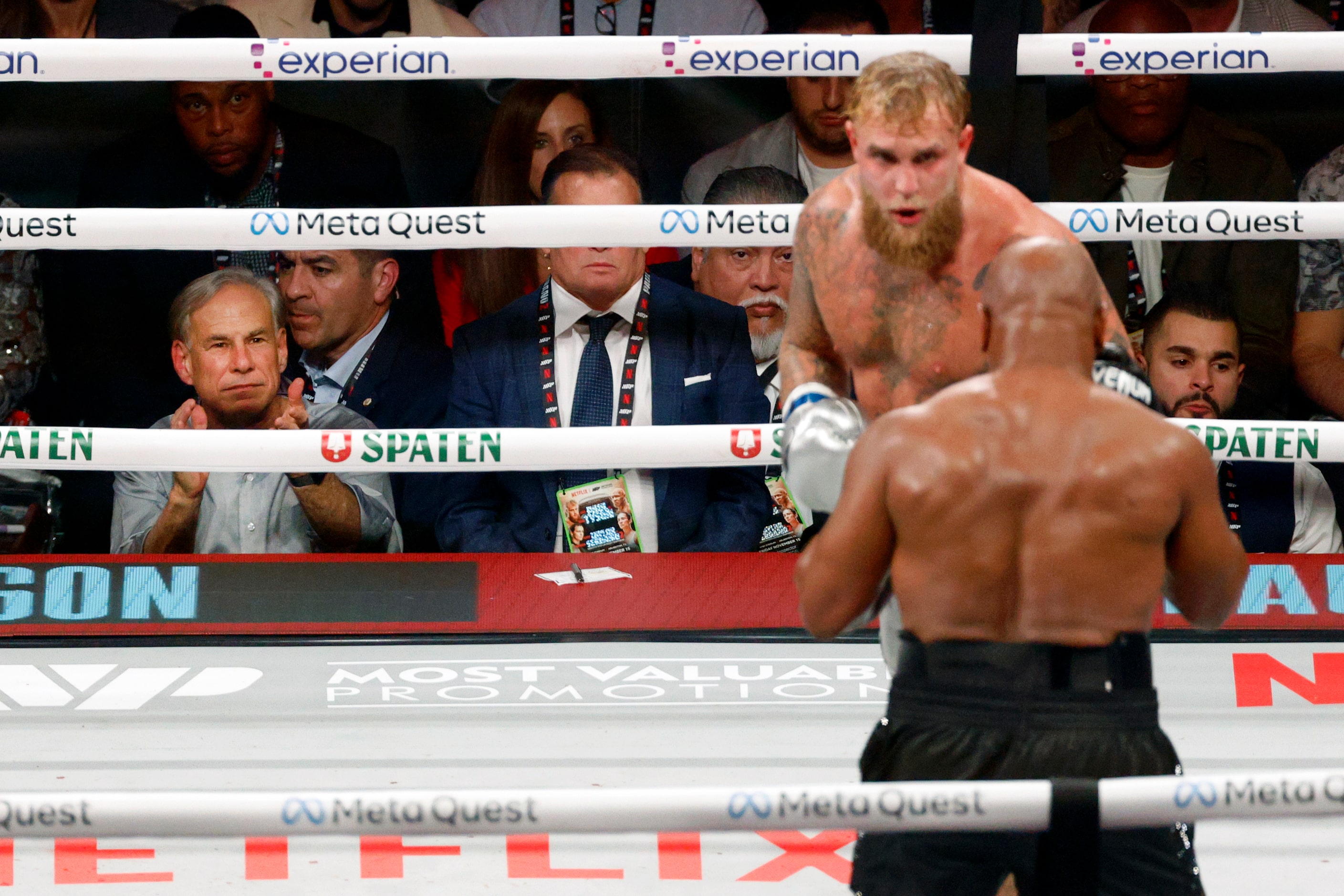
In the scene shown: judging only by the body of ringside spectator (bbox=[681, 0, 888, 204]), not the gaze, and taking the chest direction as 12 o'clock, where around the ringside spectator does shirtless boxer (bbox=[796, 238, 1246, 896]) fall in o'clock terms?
The shirtless boxer is roughly at 12 o'clock from the ringside spectator.

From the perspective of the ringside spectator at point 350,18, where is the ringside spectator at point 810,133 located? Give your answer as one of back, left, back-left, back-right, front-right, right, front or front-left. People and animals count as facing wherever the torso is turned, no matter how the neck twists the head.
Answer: left

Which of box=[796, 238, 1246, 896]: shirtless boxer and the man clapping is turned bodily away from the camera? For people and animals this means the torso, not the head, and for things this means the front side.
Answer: the shirtless boxer

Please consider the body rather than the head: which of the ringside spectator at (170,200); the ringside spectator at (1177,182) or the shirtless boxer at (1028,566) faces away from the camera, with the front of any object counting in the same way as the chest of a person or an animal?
the shirtless boxer
